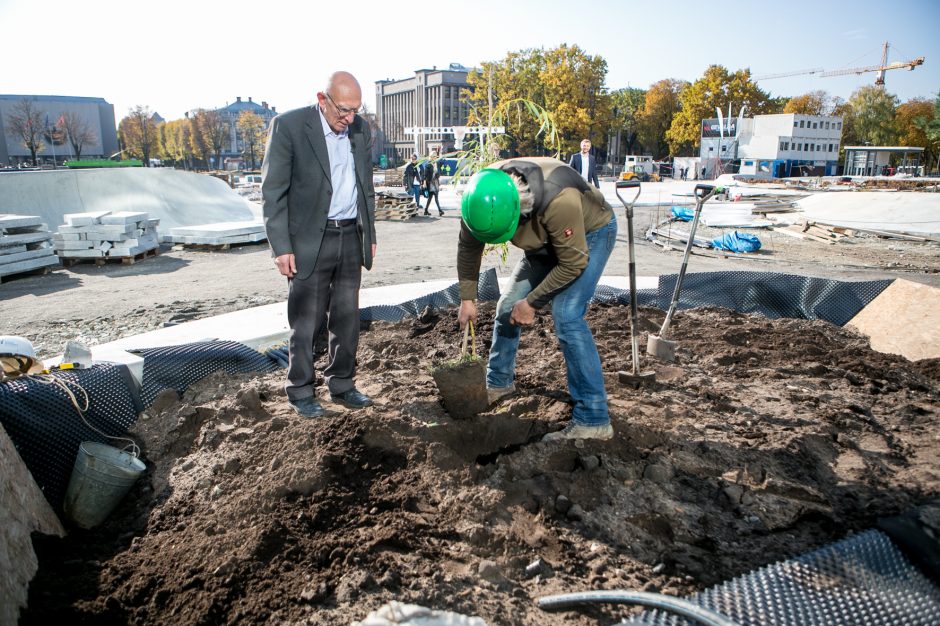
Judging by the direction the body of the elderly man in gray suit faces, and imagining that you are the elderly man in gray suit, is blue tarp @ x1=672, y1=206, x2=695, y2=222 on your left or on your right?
on your left

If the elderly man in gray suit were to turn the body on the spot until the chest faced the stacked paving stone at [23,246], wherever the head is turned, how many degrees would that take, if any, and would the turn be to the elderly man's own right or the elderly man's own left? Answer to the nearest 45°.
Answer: approximately 180°

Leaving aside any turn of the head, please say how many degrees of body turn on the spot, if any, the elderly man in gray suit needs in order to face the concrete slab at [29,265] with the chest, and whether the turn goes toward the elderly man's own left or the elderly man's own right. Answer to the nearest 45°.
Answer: approximately 180°

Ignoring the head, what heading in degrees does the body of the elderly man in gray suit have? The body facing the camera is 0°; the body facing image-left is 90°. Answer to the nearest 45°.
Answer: approximately 315°

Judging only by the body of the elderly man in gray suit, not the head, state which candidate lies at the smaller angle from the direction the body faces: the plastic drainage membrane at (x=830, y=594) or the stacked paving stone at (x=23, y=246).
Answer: the plastic drainage membrane

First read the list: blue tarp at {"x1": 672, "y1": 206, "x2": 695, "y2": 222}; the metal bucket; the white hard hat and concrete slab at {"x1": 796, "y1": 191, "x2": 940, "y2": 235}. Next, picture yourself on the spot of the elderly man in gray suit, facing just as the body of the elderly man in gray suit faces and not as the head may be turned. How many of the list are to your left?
2

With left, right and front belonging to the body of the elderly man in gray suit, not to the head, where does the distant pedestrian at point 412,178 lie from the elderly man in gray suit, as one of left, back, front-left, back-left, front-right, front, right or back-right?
back-left

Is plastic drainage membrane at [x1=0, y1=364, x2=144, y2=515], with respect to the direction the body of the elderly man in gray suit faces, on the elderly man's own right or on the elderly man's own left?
on the elderly man's own right

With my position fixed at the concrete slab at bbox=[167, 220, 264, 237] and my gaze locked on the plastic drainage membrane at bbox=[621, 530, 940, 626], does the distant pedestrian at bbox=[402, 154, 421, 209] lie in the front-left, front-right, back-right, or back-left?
back-left

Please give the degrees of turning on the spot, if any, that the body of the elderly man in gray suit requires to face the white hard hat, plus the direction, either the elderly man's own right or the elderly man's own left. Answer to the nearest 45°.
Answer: approximately 135° to the elderly man's own right

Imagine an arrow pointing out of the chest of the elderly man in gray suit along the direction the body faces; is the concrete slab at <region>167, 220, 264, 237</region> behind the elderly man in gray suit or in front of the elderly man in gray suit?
behind

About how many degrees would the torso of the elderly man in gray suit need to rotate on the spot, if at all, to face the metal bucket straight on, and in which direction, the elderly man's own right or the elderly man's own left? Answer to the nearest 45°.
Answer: approximately 90° to the elderly man's own right
